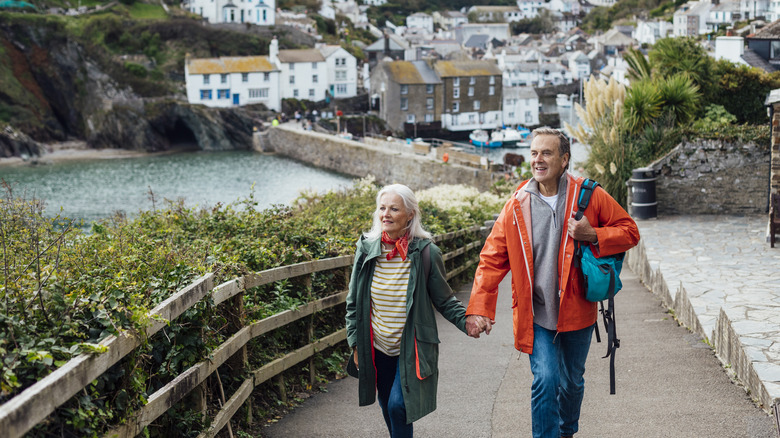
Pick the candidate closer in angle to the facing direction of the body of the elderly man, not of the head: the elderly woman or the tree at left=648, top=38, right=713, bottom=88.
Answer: the elderly woman

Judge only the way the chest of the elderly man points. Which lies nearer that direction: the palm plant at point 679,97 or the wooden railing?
the wooden railing

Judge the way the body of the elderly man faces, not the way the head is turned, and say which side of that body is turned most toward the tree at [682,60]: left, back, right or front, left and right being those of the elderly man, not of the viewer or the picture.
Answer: back

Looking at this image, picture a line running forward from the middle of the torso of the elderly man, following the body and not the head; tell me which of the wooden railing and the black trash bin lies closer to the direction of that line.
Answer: the wooden railing

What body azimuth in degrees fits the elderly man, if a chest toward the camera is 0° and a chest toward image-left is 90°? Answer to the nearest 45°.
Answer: approximately 0°

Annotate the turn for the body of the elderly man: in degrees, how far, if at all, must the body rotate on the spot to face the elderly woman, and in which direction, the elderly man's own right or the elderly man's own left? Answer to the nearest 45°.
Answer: approximately 90° to the elderly man's own right

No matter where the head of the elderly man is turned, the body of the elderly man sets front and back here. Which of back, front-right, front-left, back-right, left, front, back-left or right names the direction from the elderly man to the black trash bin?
back

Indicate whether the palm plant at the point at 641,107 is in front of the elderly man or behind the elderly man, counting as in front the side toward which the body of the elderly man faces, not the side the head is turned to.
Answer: behind

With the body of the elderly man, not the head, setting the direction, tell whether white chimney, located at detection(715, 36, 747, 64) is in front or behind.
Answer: behind

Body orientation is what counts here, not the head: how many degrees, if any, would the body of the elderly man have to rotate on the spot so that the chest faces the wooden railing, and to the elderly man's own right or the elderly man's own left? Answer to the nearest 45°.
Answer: approximately 90° to the elderly man's own right

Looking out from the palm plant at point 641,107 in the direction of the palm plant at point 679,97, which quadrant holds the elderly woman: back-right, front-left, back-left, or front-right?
back-right

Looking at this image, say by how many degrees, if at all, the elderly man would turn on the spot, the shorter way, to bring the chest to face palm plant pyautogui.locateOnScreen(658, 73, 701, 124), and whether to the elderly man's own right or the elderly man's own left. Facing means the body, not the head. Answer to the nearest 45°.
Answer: approximately 180°
